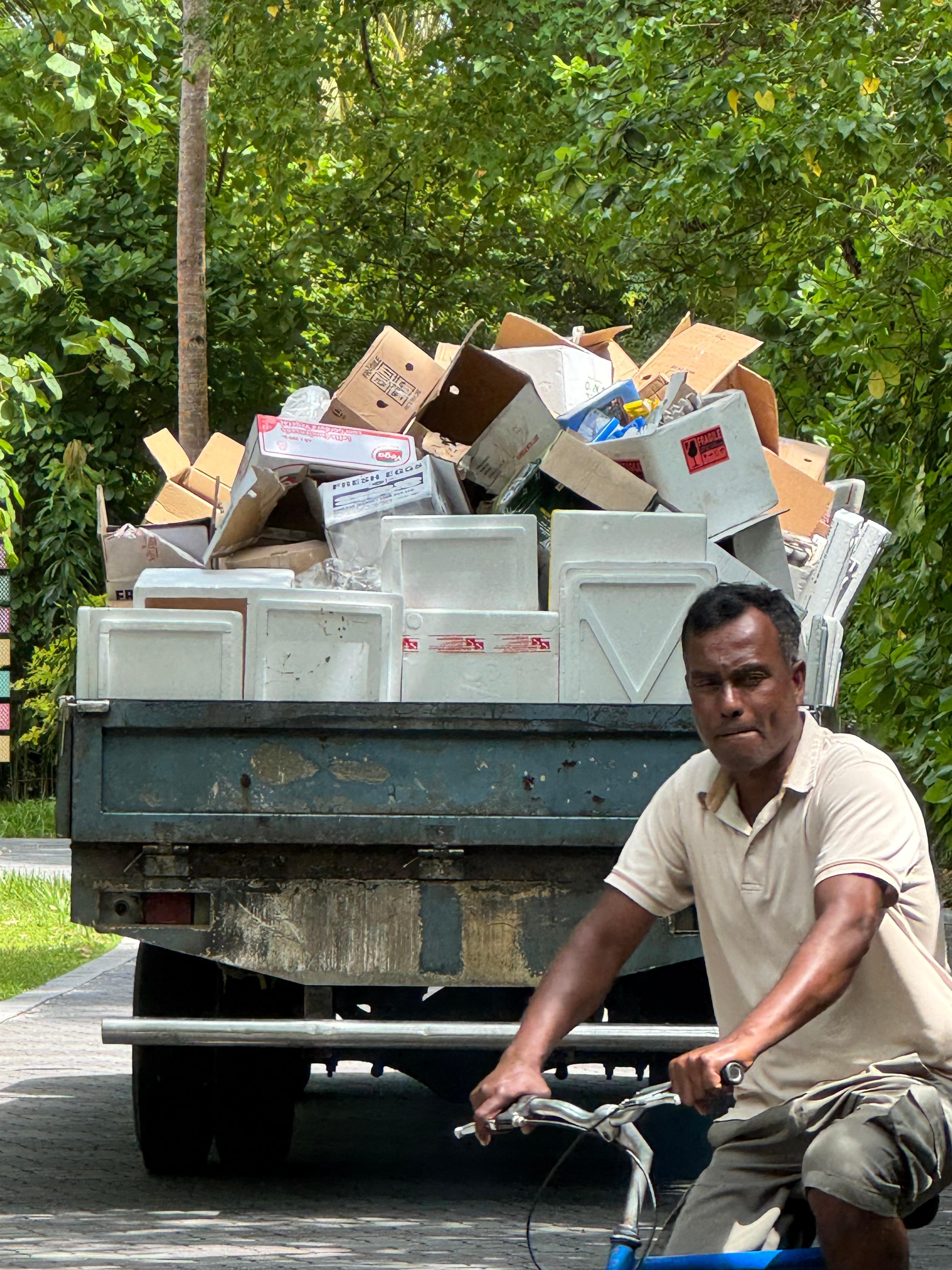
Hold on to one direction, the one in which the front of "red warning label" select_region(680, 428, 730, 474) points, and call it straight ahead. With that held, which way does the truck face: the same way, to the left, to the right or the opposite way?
the opposite way

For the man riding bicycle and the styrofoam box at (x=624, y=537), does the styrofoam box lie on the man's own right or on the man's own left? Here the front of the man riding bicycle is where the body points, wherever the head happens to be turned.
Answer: on the man's own right

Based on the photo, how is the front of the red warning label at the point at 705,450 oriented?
toward the camera

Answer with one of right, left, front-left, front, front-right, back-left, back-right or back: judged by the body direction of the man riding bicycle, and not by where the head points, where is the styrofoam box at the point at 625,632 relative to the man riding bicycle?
back-right

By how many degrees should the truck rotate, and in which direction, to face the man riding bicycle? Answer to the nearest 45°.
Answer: approximately 180°

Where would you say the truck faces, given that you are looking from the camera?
facing away from the viewer

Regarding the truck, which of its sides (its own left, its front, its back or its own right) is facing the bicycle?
back

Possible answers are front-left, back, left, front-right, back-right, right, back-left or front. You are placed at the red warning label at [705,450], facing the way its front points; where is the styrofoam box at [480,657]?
front-right

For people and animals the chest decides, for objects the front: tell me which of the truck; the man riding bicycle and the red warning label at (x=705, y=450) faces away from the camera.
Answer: the truck

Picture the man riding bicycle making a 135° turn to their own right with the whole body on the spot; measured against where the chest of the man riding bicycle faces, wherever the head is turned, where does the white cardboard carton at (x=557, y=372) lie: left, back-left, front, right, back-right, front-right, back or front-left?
front

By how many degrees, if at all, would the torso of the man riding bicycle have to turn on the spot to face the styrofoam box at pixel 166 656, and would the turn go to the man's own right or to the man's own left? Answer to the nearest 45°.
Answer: approximately 90° to the man's own right

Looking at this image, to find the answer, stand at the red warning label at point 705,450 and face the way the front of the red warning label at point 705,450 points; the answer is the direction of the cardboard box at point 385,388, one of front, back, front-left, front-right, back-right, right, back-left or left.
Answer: back-right

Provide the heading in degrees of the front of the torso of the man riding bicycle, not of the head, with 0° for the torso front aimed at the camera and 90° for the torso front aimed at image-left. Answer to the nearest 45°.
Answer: approximately 45°

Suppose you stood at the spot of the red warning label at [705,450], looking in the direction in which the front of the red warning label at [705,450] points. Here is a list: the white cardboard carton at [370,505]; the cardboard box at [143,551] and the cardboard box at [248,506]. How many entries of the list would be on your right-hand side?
3

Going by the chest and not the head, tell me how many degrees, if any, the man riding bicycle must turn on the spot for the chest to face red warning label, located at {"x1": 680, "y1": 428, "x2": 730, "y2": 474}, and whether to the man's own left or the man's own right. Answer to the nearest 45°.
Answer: approximately 135° to the man's own right
